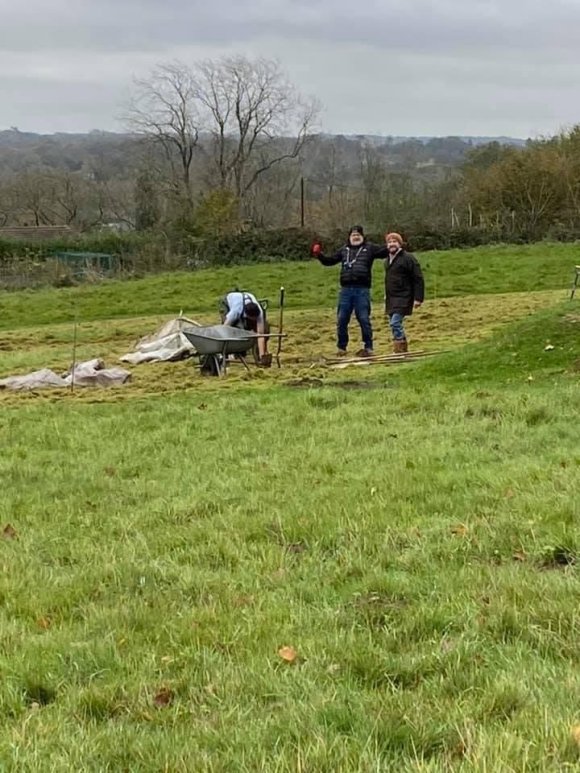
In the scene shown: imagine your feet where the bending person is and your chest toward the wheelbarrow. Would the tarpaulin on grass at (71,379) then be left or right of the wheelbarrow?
right

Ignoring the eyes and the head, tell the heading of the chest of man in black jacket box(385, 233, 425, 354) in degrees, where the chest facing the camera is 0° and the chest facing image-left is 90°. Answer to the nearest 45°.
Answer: approximately 45°

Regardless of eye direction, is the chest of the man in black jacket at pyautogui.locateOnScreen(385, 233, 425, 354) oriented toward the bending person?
no

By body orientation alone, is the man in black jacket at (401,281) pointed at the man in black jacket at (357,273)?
no

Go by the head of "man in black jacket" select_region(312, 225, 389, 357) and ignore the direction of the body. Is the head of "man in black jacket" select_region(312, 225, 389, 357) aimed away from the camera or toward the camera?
toward the camera

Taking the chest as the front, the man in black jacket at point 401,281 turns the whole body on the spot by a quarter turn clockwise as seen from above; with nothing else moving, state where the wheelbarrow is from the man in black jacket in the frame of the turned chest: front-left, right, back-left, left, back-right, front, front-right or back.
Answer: front-left

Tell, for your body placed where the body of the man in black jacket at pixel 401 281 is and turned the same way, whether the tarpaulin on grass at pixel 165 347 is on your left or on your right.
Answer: on your right

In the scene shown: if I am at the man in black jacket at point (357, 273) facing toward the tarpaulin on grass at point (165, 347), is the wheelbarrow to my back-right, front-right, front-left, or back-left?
front-left

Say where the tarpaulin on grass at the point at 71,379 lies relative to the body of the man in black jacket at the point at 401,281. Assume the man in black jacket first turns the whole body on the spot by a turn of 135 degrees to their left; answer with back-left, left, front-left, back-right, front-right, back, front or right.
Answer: back
